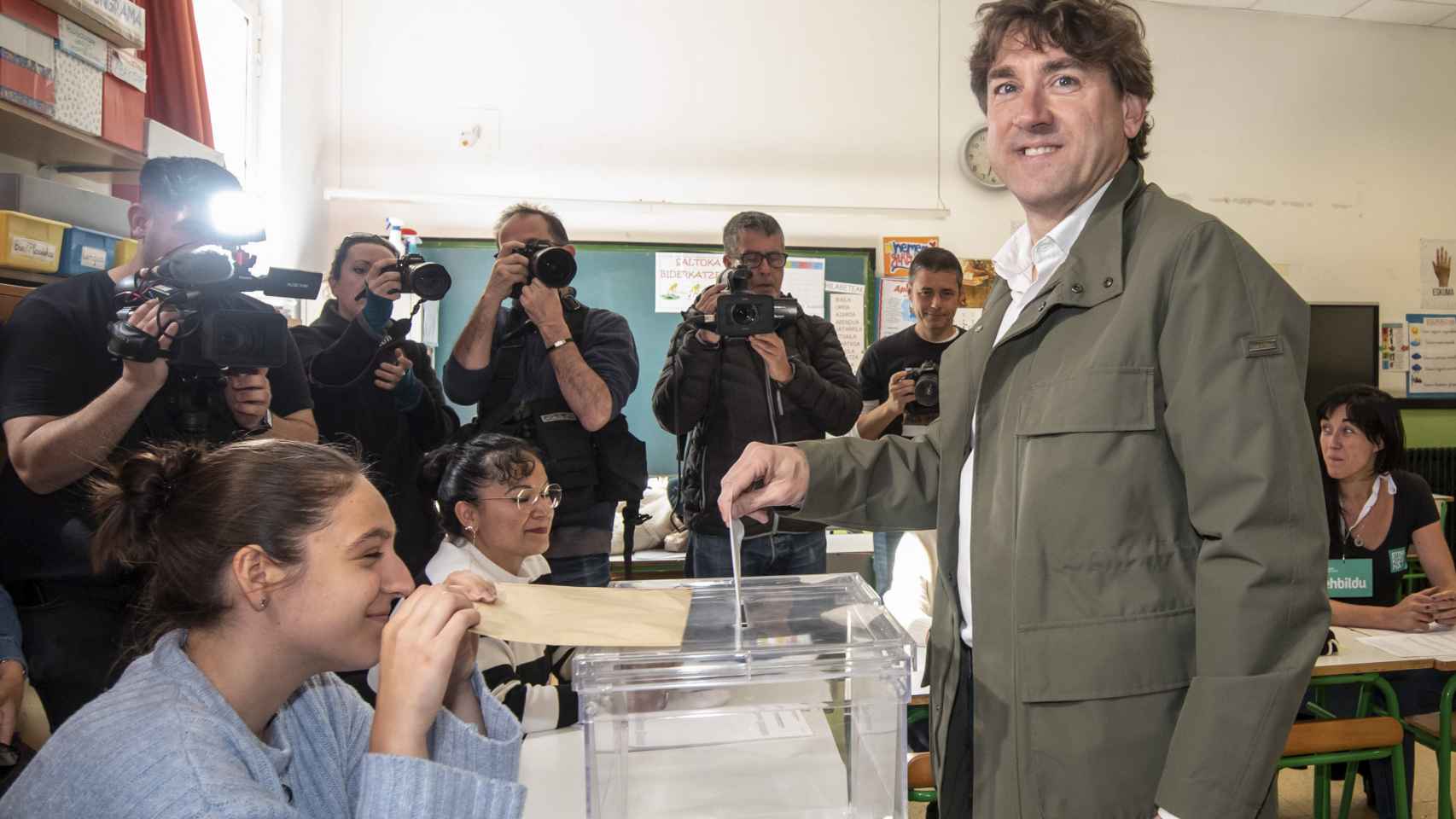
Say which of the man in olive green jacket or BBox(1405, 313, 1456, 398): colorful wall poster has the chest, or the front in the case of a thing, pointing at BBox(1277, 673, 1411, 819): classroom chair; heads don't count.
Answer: the colorful wall poster

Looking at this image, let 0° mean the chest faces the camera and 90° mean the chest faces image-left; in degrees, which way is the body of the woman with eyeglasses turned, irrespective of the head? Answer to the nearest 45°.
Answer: approximately 315°

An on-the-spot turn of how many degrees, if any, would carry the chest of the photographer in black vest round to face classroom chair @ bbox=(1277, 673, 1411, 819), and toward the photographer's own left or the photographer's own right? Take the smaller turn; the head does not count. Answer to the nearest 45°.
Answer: approximately 90° to the photographer's own left

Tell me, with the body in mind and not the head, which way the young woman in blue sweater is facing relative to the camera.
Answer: to the viewer's right

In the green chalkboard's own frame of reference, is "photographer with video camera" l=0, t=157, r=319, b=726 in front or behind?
in front

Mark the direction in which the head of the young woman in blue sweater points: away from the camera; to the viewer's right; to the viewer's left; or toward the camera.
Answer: to the viewer's right

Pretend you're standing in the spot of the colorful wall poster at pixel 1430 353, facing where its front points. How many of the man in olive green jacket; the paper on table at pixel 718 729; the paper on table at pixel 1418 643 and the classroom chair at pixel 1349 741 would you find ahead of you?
4

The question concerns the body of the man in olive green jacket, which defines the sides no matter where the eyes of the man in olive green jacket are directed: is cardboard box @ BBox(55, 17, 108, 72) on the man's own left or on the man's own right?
on the man's own right

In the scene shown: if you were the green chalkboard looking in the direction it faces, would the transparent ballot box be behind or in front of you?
in front

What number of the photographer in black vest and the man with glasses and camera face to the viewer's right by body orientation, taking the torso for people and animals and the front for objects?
0

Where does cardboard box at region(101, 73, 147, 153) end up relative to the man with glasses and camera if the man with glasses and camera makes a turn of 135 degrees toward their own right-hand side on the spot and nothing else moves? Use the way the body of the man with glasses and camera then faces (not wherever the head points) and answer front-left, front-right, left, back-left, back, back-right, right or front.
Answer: front-left

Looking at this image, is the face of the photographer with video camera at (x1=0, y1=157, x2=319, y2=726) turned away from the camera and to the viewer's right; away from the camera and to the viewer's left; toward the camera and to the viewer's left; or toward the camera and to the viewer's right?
toward the camera and to the viewer's right

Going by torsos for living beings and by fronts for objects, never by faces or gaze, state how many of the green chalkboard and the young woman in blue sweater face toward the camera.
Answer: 1
